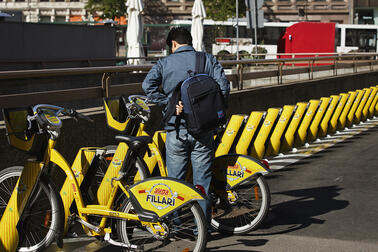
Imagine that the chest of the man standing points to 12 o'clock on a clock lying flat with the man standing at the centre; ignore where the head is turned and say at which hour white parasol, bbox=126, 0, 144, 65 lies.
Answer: The white parasol is roughly at 12 o'clock from the man standing.

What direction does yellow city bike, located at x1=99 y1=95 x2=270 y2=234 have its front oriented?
to the viewer's left

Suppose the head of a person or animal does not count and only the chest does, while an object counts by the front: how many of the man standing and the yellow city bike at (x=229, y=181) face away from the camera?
1

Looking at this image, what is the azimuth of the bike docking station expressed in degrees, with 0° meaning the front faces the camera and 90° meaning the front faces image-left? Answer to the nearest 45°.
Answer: approximately 315°

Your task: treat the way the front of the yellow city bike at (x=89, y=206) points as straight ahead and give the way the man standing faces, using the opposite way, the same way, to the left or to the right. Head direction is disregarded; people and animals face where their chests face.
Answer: to the right

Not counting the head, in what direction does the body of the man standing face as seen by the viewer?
away from the camera

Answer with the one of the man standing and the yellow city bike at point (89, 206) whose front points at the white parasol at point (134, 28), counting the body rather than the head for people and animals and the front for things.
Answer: the man standing

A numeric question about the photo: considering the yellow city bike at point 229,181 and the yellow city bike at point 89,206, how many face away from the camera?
0

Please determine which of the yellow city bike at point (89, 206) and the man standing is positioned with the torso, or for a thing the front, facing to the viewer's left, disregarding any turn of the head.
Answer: the yellow city bike

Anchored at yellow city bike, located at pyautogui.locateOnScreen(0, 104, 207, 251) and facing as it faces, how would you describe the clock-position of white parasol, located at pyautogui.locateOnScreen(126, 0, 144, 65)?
The white parasol is roughly at 3 o'clock from the yellow city bike.

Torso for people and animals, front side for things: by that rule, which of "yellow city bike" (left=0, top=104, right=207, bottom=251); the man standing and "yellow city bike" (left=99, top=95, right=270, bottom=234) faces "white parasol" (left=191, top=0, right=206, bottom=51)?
the man standing

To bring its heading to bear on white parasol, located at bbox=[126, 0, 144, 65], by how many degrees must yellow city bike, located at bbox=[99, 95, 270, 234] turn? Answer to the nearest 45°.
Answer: approximately 90° to its right

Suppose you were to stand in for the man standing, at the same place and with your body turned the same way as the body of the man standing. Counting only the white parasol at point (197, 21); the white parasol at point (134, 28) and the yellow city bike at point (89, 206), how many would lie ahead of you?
2

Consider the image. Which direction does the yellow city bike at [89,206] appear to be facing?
to the viewer's left

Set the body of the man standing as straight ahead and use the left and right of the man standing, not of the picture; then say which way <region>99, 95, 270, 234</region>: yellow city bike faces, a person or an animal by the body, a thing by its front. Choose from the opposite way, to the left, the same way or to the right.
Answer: to the left

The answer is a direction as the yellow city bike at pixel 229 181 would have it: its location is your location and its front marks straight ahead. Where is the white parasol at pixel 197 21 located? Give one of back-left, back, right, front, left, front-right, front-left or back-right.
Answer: right
